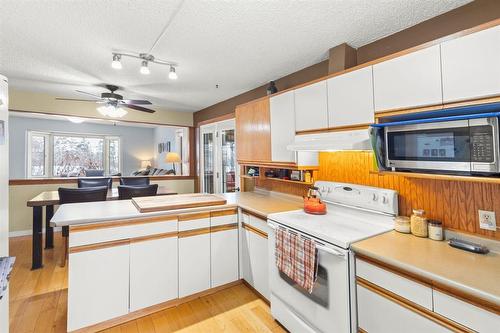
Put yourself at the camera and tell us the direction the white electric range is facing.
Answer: facing the viewer and to the left of the viewer

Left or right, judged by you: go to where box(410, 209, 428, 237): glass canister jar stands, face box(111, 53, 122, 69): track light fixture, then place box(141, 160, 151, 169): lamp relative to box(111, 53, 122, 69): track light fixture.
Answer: right

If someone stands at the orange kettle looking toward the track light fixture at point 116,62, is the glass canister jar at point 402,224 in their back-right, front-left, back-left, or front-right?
back-left

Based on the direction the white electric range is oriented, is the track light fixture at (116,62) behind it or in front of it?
in front

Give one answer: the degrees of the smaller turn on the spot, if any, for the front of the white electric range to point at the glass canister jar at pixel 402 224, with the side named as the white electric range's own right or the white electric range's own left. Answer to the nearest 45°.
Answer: approximately 135° to the white electric range's own left

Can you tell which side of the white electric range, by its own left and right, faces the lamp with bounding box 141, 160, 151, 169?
right

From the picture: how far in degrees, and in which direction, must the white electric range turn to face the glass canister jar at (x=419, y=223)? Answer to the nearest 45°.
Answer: approximately 135° to its left
